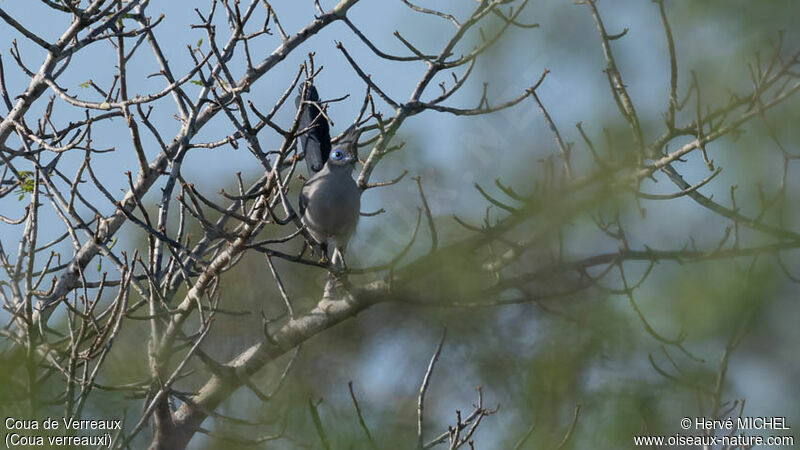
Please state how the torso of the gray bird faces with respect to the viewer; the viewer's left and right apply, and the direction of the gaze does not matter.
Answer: facing the viewer and to the right of the viewer
